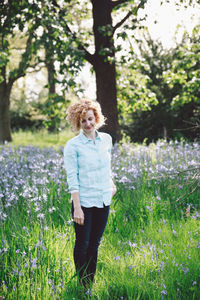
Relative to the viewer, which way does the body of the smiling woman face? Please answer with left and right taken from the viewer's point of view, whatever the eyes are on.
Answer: facing the viewer and to the right of the viewer

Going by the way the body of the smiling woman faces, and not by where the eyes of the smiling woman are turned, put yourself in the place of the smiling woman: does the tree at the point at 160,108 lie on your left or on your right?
on your left

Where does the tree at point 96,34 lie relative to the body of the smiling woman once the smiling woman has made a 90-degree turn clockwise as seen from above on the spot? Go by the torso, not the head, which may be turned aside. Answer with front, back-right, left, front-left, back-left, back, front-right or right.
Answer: back-right
